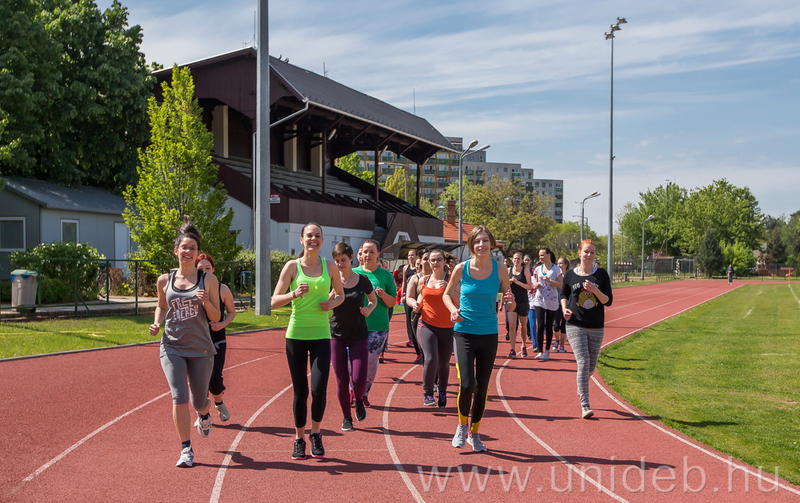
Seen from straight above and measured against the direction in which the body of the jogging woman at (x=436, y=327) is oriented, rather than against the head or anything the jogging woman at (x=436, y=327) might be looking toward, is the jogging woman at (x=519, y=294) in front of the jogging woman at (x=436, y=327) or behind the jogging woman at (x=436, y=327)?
behind

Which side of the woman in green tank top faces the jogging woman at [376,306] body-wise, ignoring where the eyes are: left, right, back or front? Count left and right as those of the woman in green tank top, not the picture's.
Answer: back

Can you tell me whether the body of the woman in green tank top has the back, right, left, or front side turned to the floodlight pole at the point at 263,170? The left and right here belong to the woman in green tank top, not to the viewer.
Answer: back

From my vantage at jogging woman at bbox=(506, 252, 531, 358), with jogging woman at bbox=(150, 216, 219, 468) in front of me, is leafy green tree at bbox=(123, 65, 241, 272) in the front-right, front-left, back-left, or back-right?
back-right

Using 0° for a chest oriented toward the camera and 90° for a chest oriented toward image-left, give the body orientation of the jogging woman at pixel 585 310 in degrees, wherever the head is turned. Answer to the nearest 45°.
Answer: approximately 0°

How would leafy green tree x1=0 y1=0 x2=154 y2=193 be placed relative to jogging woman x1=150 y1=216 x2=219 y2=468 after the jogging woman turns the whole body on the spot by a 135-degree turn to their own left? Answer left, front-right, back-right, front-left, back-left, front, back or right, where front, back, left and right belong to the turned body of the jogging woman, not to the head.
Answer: front-left

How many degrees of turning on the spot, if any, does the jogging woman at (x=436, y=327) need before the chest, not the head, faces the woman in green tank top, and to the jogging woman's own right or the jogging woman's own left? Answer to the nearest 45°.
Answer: approximately 45° to the jogging woman's own right

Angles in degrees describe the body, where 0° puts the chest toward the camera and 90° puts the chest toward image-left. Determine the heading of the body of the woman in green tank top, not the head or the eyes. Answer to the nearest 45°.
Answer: approximately 0°

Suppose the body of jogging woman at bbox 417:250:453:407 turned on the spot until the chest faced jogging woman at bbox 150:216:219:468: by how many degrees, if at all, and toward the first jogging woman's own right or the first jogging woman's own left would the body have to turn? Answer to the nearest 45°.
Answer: approximately 45° to the first jogging woman's own right

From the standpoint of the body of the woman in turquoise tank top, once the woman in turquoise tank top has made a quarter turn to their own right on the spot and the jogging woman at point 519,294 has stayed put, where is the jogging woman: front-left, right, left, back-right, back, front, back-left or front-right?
right

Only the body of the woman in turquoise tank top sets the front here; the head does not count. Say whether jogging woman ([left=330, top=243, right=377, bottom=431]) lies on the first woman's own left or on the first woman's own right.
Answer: on the first woman's own right

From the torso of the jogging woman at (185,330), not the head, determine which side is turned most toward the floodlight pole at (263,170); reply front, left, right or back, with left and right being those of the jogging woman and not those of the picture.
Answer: back
